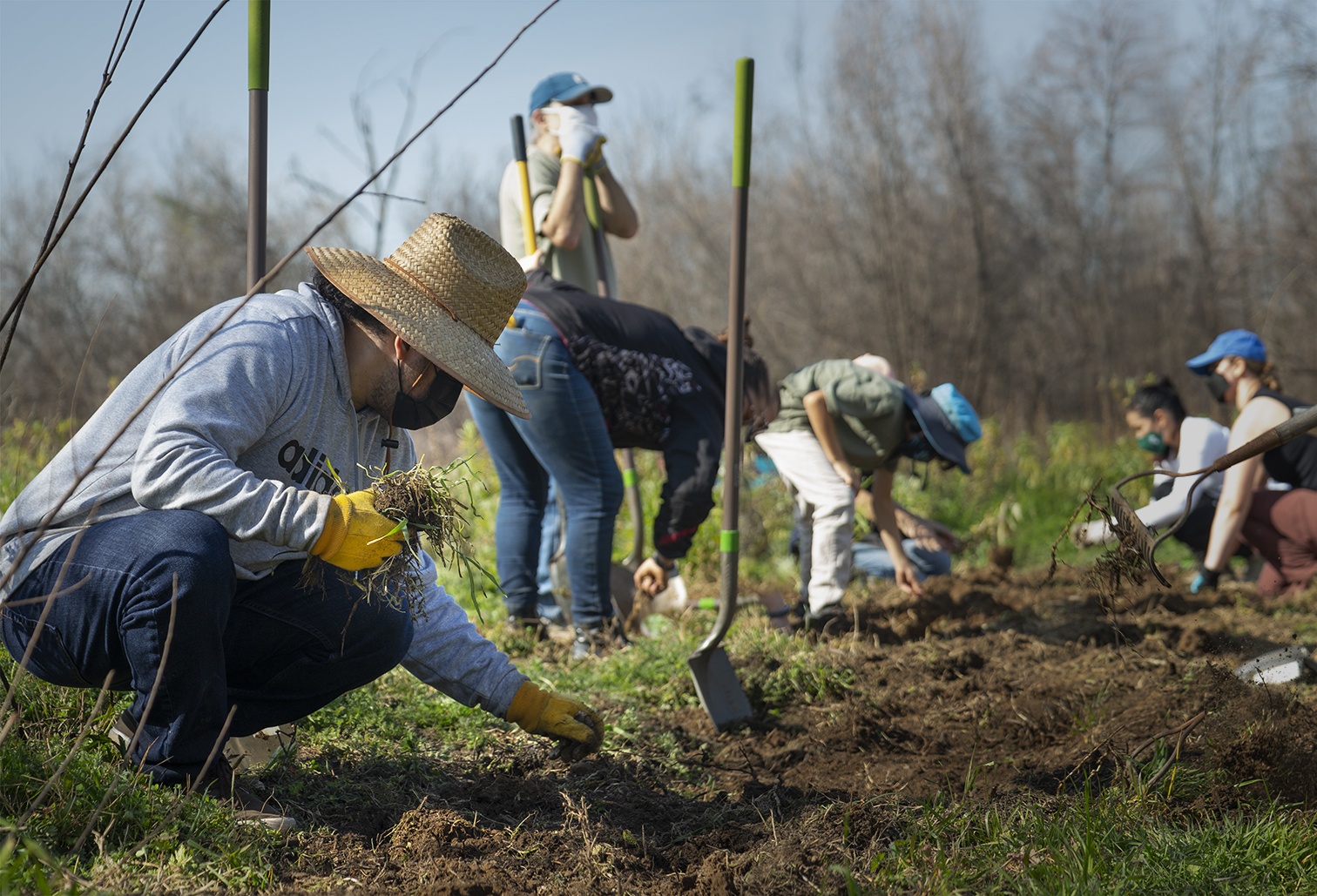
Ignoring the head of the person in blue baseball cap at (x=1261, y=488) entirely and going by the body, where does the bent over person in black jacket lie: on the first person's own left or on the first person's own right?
on the first person's own left

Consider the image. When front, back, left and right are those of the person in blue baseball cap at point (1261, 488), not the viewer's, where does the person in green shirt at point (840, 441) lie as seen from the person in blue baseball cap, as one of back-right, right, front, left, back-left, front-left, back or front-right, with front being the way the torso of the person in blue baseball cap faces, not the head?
front-left

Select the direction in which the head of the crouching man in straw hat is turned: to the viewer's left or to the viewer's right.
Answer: to the viewer's right

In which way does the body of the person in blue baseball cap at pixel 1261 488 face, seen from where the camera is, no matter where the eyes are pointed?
to the viewer's left

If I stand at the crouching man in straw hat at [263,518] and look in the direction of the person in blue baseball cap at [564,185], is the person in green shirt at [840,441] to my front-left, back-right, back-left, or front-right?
front-right

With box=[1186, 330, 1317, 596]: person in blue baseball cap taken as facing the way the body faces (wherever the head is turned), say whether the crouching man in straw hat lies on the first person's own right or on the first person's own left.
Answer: on the first person's own left

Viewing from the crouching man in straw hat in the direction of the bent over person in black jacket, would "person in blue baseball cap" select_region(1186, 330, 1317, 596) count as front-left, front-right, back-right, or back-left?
front-right

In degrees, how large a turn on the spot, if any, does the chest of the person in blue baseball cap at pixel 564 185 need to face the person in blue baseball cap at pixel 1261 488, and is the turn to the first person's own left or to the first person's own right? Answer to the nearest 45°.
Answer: approximately 45° to the first person's own left

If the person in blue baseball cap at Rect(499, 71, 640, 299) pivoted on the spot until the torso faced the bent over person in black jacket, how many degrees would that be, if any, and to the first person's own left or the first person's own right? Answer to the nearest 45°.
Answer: approximately 45° to the first person's own right

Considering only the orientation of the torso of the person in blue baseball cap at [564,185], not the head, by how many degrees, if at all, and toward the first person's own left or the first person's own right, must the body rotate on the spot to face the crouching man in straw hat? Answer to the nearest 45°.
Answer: approximately 45° to the first person's own right

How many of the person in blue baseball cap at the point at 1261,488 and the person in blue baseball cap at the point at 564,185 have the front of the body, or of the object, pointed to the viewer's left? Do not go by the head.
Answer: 1

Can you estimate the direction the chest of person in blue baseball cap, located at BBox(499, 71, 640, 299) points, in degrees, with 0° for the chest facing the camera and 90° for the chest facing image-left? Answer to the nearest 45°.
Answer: approximately 315°
